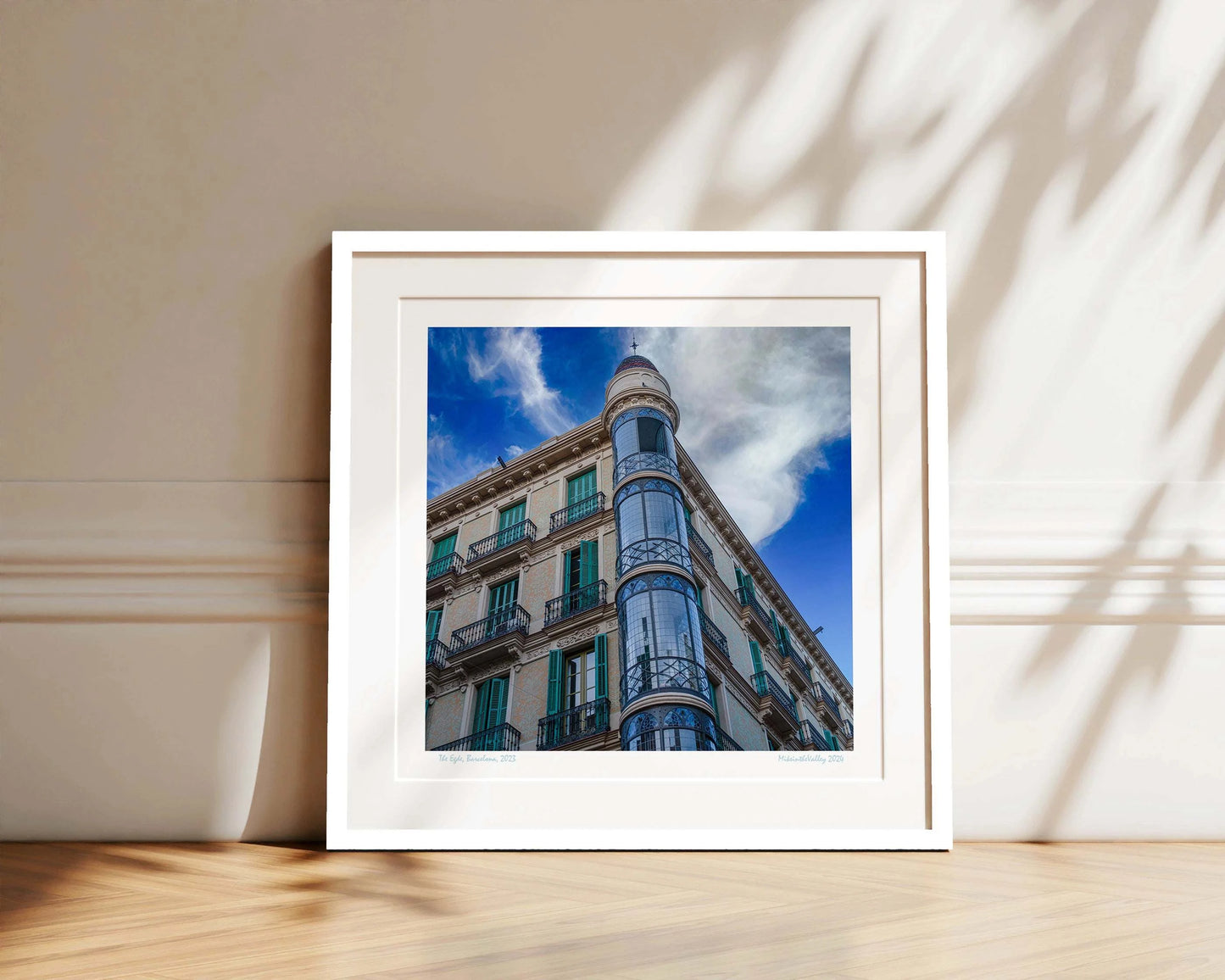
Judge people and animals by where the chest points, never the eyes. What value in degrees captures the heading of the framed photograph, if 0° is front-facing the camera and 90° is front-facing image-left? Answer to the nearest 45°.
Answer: approximately 0°
